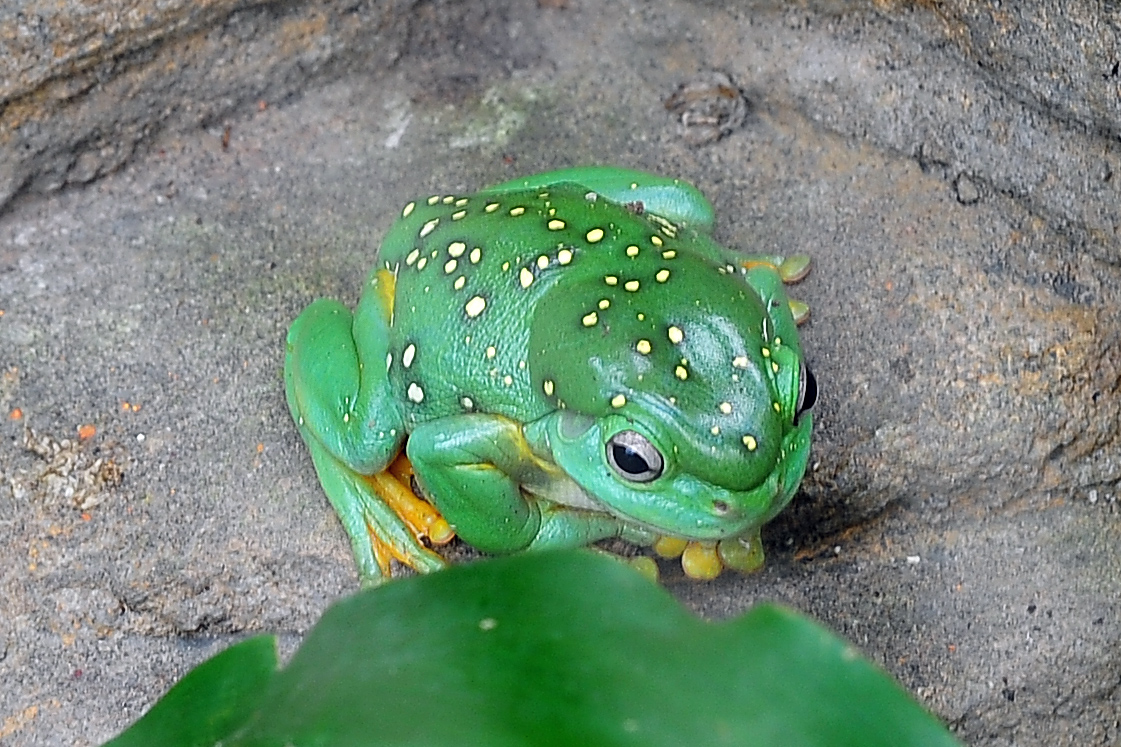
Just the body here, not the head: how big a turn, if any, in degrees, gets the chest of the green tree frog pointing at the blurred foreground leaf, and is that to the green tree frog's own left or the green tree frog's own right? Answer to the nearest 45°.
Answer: approximately 45° to the green tree frog's own right

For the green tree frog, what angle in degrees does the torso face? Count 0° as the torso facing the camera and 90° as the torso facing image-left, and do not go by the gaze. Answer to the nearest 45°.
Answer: approximately 315°
